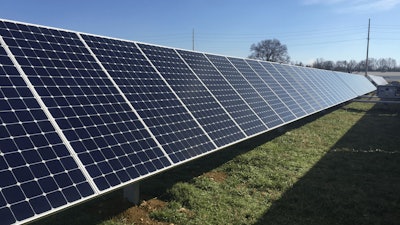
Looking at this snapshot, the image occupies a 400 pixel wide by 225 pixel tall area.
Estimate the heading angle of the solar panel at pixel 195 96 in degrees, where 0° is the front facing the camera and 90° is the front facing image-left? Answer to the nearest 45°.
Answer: approximately 315°

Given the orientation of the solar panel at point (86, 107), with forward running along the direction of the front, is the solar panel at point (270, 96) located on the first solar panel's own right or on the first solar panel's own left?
on the first solar panel's own left

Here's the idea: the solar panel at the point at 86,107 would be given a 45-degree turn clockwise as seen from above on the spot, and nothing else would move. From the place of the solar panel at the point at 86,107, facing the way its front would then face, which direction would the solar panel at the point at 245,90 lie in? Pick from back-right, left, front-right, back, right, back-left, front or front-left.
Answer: back-left

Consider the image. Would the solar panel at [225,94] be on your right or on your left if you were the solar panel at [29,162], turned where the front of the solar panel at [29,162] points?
on your left

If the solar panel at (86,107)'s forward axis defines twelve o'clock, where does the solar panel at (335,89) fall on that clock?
the solar panel at (335,89) is roughly at 9 o'clock from the solar panel at (86,107).

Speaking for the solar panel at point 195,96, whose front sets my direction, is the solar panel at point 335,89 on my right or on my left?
on my left

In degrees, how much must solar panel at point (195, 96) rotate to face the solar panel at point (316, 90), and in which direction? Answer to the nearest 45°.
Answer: approximately 90° to its left

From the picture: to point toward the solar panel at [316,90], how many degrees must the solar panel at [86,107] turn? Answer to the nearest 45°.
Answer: approximately 90° to its left

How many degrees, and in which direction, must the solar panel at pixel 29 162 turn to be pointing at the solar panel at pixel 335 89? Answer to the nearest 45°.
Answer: approximately 90° to its left

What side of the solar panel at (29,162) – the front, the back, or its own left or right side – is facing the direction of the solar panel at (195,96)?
left

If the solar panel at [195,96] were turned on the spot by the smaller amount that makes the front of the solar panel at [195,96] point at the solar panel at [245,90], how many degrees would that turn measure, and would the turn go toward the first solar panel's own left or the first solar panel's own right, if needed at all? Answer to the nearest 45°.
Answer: approximately 90° to the first solar panel's own left

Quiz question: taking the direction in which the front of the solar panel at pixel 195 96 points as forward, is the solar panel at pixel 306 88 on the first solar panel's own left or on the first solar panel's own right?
on the first solar panel's own left

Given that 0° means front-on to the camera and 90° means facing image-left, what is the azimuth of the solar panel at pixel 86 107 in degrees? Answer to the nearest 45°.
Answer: approximately 315°

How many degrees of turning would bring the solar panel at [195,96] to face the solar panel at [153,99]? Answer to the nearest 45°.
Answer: approximately 90° to its right
